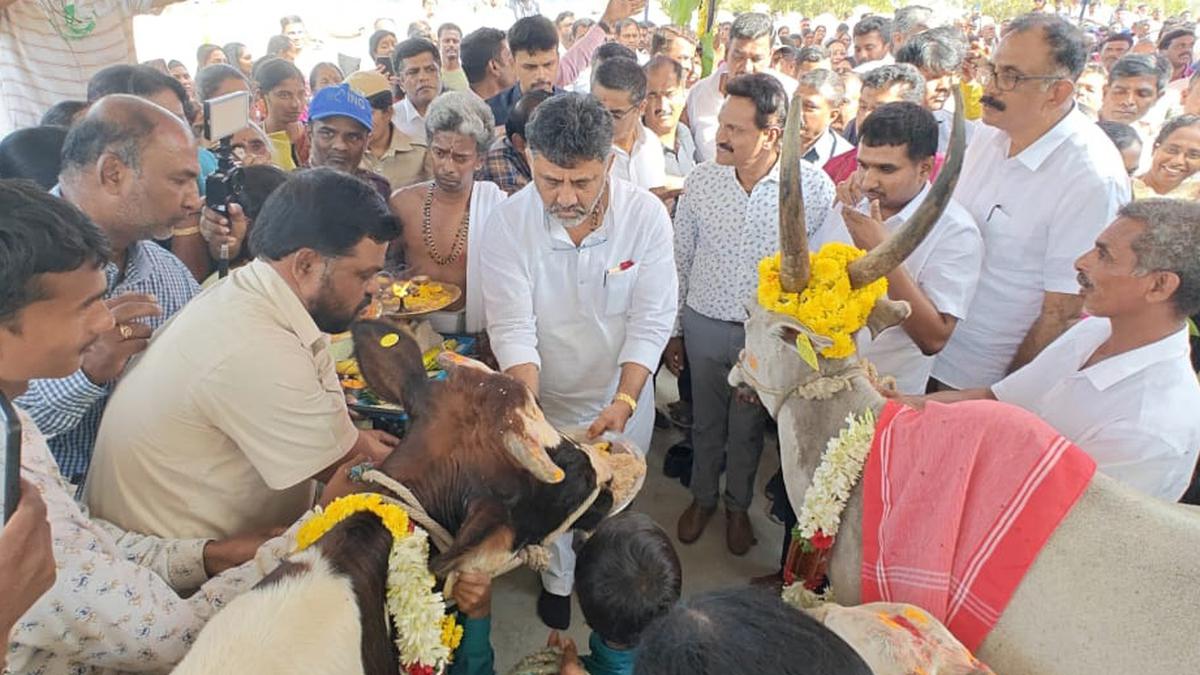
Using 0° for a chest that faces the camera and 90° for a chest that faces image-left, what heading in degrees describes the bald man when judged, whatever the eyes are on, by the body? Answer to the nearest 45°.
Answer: approximately 270°

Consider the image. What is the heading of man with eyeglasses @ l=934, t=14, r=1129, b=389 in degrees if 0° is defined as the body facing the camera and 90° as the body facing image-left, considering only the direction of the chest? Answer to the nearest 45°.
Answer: approximately 45°

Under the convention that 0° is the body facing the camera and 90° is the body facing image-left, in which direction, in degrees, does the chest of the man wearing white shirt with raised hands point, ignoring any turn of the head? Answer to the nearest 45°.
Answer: approximately 45°

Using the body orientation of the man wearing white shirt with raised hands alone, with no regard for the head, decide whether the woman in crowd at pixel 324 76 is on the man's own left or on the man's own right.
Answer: on the man's own right

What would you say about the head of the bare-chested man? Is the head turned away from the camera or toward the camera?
toward the camera

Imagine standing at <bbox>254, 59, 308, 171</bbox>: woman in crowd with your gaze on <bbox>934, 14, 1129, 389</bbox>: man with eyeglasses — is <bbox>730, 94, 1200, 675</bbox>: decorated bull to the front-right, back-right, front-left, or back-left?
front-right

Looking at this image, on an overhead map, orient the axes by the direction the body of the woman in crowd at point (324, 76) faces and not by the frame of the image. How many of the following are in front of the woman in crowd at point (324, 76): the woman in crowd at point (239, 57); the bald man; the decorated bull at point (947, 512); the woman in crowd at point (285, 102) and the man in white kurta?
4

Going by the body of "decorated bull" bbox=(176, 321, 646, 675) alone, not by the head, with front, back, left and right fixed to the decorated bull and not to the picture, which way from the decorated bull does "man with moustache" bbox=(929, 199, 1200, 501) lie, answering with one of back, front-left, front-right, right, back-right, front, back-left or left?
front-right

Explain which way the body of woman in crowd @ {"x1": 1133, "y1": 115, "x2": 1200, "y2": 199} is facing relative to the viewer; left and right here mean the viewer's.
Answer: facing the viewer

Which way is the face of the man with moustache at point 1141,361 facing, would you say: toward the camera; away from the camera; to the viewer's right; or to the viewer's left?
to the viewer's left

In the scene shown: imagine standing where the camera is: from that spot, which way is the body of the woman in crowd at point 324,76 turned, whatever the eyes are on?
toward the camera

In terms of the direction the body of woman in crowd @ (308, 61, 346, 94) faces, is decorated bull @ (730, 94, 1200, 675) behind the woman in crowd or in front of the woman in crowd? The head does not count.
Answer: in front
